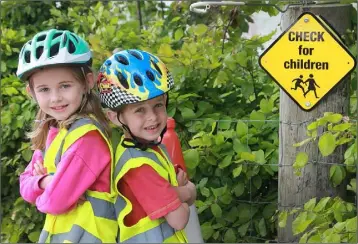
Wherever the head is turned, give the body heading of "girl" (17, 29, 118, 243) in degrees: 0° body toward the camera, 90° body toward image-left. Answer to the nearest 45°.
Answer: approximately 45°

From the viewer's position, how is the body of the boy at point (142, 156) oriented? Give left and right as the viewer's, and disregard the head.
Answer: facing the viewer and to the right of the viewer

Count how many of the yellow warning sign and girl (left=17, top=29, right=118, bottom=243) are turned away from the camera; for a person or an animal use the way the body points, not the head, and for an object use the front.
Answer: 0

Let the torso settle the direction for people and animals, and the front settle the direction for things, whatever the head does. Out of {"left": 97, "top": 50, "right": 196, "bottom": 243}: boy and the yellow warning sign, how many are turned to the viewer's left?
0

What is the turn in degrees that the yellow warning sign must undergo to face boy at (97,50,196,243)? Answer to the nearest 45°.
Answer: approximately 45° to its right

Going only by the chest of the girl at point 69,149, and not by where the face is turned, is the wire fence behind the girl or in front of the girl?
behind

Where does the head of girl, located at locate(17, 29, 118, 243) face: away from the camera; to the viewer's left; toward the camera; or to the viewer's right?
toward the camera

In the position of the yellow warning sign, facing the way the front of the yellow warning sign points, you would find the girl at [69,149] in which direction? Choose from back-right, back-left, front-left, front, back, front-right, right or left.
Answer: front-right

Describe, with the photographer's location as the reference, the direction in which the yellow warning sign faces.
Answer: facing the viewer

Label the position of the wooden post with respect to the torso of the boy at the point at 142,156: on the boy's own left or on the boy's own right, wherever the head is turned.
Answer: on the boy's own left

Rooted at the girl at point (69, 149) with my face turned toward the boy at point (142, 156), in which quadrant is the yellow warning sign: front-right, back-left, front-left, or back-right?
front-left

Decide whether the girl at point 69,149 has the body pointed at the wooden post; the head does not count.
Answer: no
